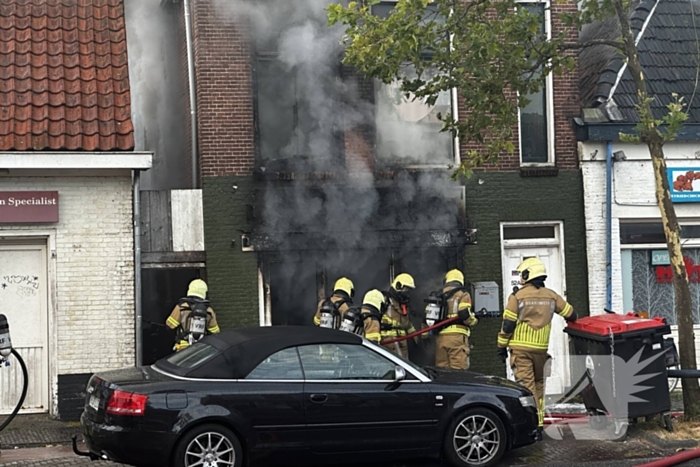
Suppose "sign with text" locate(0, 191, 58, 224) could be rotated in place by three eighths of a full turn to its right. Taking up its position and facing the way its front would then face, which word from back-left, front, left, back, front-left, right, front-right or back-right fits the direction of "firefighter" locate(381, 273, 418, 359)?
back-right

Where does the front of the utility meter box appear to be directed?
toward the camera

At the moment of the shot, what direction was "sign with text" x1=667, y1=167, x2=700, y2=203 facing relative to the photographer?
facing the viewer

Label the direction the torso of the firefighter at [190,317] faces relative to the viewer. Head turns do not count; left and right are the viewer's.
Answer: facing away from the viewer

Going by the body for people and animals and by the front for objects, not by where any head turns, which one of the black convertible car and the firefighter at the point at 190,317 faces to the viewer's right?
the black convertible car

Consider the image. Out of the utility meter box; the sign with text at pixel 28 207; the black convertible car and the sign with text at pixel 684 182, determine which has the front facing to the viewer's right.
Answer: the black convertible car

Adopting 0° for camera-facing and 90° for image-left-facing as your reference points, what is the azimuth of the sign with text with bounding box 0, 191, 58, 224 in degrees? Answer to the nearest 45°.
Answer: approximately 0°

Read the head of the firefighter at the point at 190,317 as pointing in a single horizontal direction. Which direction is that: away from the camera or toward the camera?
away from the camera

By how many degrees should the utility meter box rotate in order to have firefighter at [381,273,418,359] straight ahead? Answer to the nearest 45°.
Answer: approximately 45° to its right

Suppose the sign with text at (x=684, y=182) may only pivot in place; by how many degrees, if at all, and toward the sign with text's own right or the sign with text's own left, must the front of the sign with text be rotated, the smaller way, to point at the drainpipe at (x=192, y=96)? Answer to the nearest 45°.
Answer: approximately 45° to the sign with text's own right

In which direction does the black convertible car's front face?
to the viewer's right

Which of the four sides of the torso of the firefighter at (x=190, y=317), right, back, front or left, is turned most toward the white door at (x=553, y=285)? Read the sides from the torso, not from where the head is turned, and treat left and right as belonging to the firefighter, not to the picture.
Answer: right

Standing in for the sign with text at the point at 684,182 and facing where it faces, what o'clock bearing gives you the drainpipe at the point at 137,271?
The drainpipe is roughly at 2 o'clock from the sign with text.

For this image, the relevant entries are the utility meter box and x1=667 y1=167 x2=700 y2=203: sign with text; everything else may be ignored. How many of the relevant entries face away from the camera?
0

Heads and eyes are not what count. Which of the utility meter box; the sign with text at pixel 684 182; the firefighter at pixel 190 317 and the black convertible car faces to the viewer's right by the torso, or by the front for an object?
the black convertible car
